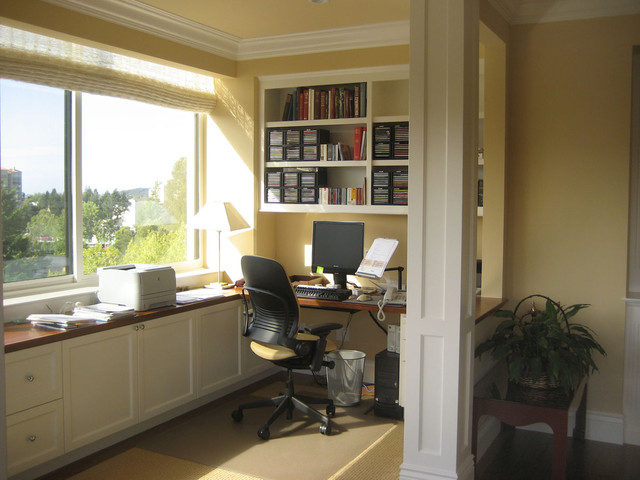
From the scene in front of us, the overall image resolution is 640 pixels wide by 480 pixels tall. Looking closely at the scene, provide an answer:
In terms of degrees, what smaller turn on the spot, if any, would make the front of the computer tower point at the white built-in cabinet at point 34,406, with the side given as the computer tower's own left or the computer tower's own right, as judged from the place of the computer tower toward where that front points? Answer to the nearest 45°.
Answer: approximately 45° to the computer tower's own right

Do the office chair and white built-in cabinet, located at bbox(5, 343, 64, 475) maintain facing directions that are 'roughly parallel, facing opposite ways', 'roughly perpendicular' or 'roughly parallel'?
roughly perpendicular

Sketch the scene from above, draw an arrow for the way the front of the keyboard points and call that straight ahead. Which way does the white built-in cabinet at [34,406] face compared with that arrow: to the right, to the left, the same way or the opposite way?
to the left

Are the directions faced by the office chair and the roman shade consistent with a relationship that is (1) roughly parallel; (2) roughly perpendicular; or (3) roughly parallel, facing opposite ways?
roughly perpendicular

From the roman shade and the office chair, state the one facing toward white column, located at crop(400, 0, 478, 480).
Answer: the roman shade

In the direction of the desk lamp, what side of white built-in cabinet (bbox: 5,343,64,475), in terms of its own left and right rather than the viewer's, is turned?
left

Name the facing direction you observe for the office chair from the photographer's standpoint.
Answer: facing away from the viewer and to the right of the viewer

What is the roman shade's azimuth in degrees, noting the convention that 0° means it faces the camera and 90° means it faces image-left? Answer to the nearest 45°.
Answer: approximately 315°

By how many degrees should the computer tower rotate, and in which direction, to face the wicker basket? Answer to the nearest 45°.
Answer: approximately 45° to its left

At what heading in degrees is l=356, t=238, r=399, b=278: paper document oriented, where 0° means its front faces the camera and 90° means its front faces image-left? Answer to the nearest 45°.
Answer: approximately 0°

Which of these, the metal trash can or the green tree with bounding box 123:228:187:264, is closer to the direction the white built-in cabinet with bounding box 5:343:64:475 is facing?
the metal trash can
